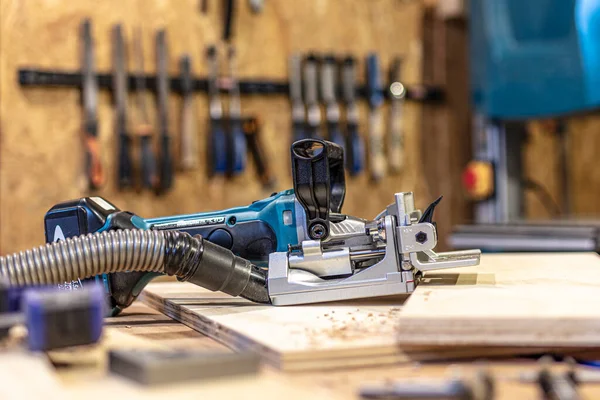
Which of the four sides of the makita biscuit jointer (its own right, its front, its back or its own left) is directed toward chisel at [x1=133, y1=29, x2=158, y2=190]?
left

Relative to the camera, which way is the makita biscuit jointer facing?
to the viewer's right

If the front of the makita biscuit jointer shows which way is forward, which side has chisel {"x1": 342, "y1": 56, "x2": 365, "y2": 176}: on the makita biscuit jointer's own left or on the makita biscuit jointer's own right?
on the makita biscuit jointer's own left

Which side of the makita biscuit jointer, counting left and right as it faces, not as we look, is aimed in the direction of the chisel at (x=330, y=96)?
left

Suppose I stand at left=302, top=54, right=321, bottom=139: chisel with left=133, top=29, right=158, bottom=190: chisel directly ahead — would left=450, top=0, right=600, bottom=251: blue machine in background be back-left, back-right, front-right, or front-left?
back-left

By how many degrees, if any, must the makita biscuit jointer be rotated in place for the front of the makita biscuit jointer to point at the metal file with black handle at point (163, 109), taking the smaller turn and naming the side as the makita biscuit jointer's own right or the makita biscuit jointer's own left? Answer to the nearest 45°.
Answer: approximately 90° to the makita biscuit jointer's own left

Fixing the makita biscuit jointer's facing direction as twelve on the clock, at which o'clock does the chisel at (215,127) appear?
The chisel is roughly at 9 o'clock from the makita biscuit jointer.

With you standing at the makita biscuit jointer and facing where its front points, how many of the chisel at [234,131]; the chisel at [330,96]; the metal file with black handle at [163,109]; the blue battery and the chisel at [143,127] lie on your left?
4
